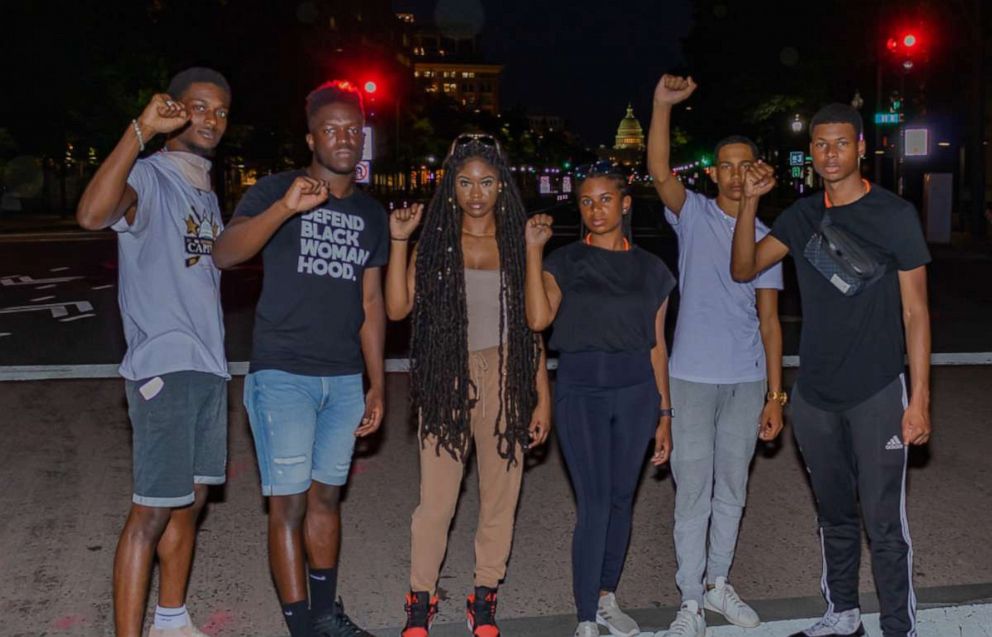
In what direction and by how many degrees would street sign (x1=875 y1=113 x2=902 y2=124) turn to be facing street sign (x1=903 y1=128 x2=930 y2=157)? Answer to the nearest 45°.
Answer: approximately 135° to its left

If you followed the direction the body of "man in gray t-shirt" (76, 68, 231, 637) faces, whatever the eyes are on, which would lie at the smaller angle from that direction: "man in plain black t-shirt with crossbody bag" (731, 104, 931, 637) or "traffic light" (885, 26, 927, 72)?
the man in plain black t-shirt with crossbody bag

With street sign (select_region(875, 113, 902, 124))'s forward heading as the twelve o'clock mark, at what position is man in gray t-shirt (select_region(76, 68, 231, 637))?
The man in gray t-shirt is roughly at 12 o'clock from the street sign.

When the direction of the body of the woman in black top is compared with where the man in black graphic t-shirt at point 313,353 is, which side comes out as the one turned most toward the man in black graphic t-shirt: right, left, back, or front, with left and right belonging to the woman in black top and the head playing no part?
right

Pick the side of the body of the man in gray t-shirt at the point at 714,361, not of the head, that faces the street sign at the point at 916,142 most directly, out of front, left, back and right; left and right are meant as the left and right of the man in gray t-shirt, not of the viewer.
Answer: back

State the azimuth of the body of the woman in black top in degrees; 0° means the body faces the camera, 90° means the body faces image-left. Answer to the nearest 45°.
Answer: approximately 0°
